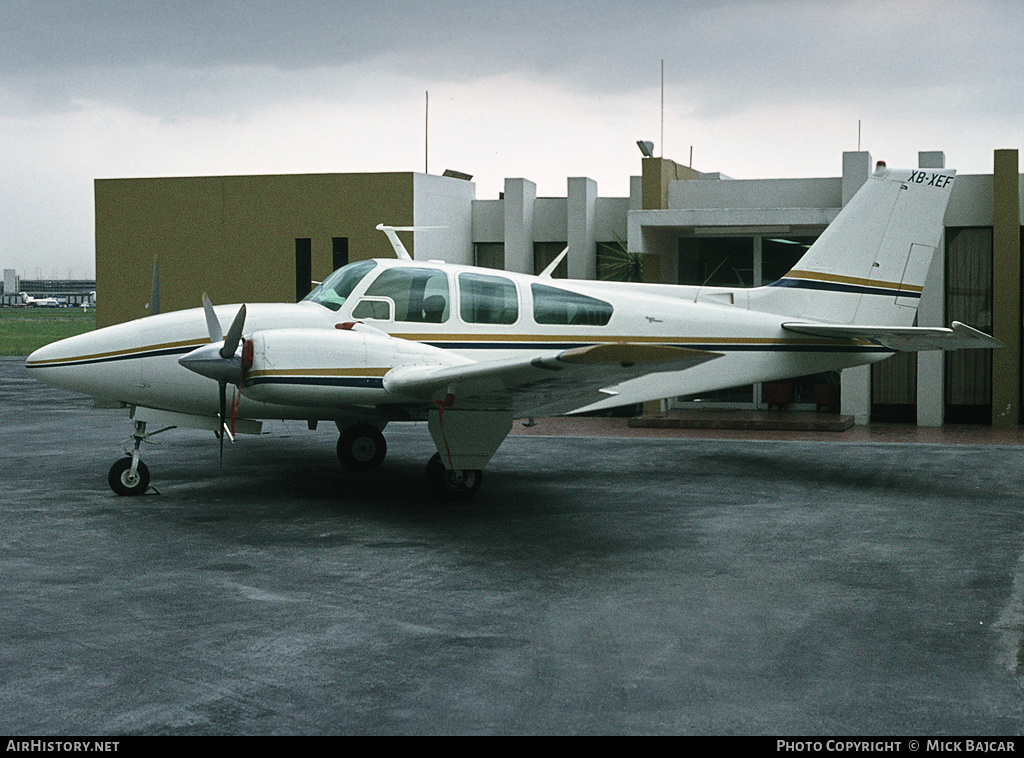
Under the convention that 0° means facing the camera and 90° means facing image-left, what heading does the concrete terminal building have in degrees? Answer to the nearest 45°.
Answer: approximately 0°

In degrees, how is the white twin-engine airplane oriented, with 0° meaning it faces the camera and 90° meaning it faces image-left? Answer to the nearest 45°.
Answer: approximately 90°
